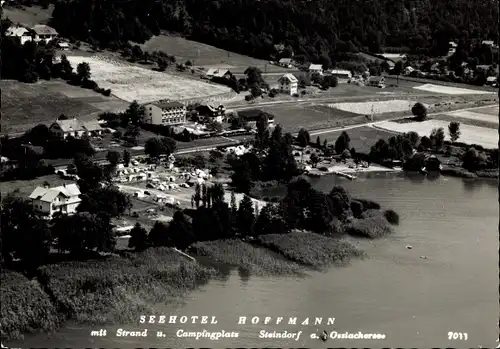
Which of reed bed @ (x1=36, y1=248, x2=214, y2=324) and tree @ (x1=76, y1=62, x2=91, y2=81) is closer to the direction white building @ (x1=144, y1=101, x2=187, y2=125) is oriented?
the reed bed

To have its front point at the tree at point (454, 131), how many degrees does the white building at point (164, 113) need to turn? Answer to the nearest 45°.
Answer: approximately 45° to its left

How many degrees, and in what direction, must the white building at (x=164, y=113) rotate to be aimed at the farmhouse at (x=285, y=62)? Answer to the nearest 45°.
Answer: approximately 90° to its left

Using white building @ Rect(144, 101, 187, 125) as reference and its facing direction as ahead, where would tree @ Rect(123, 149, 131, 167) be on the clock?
The tree is roughly at 2 o'clock from the white building.

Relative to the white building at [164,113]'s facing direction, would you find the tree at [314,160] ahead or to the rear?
ahead

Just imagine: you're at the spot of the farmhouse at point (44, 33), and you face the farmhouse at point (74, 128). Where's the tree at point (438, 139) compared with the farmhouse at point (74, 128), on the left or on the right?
left

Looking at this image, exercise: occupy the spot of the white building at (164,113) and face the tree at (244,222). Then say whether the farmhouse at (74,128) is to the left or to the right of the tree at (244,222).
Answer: right

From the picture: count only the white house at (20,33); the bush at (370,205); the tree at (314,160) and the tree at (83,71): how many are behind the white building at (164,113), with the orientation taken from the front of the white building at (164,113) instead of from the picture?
2

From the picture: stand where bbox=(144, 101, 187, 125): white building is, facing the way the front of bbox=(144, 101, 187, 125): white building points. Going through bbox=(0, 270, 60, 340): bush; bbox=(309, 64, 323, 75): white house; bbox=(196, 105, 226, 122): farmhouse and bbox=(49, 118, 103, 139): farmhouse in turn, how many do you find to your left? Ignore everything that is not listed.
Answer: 2

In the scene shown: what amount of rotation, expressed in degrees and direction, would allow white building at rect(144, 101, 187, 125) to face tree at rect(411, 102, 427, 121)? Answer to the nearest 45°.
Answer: approximately 45° to its left

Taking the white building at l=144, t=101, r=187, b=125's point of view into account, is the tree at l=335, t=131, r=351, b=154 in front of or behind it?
in front

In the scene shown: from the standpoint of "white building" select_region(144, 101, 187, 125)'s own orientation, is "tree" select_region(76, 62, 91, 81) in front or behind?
behind

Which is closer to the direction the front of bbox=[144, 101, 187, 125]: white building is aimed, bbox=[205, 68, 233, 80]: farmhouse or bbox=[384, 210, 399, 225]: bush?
the bush

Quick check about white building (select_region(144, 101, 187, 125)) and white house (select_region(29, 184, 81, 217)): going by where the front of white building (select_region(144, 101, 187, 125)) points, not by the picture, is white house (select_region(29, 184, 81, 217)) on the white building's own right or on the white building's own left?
on the white building's own right

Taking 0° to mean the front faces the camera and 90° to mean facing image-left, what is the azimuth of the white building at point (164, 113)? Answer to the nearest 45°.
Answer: approximately 315°

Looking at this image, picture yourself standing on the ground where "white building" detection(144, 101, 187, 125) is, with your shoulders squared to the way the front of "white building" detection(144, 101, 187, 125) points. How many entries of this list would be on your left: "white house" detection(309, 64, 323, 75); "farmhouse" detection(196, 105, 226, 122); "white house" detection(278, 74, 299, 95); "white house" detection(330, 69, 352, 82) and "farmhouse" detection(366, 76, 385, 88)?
5

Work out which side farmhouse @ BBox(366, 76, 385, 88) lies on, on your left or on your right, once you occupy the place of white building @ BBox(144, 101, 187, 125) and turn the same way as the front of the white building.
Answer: on your left
